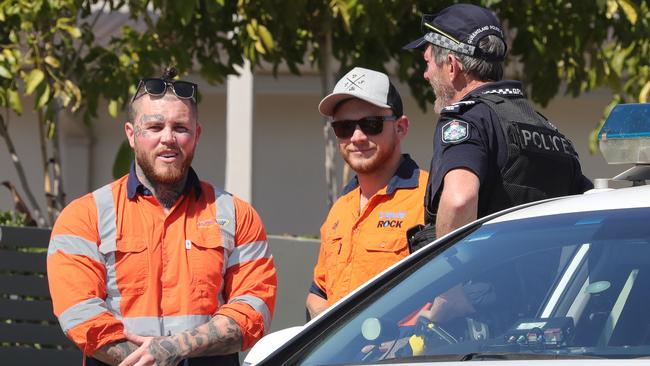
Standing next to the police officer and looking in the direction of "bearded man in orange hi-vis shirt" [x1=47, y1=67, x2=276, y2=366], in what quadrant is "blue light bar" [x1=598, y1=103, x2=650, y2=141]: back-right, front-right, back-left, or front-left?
back-left

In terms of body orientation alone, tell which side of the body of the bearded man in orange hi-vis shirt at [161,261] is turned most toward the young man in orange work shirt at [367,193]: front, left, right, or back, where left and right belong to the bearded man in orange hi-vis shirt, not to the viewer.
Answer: left

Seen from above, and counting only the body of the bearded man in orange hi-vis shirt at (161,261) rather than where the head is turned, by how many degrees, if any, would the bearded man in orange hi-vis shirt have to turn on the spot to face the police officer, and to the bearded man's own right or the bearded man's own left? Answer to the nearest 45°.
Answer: approximately 90° to the bearded man's own left

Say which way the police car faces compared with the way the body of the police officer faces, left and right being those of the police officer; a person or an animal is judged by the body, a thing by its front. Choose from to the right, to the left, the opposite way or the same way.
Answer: to the left

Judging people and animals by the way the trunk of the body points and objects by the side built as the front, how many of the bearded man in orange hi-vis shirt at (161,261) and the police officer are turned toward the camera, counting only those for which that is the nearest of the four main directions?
1

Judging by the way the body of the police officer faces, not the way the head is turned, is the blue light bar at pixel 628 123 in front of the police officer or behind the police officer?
behind

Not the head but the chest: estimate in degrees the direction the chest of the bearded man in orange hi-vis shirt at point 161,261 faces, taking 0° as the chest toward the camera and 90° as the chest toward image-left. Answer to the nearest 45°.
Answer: approximately 0°

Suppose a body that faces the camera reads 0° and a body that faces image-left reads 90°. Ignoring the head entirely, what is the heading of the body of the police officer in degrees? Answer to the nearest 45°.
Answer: approximately 135°
